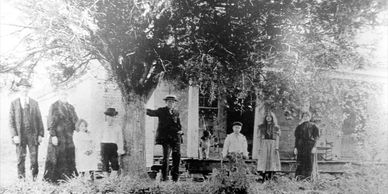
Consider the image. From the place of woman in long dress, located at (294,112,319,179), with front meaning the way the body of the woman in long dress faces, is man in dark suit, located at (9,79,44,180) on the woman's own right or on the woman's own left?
on the woman's own right

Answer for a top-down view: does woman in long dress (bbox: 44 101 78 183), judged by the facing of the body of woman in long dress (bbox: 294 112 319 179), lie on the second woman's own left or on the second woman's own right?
on the second woman's own right

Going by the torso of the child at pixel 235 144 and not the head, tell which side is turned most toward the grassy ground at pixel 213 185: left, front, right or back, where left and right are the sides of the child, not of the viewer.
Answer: front

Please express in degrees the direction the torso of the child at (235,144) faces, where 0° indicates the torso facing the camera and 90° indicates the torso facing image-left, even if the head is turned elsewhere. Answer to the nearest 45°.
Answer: approximately 0°

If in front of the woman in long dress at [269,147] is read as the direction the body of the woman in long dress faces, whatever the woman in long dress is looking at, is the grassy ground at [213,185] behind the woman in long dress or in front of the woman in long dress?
in front

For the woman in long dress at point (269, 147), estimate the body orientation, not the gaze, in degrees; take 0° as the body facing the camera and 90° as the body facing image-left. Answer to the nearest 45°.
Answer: approximately 0°

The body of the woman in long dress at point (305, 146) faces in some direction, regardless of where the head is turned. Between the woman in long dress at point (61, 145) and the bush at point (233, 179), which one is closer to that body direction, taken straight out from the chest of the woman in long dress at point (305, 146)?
the bush

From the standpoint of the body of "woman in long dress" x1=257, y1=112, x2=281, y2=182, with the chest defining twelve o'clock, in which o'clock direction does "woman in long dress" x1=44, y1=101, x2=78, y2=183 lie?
"woman in long dress" x1=44, y1=101, x2=78, y2=183 is roughly at 2 o'clock from "woman in long dress" x1=257, y1=112, x2=281, y2=182.

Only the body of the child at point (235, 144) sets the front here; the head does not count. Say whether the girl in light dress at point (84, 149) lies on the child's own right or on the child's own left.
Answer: on the child's own right

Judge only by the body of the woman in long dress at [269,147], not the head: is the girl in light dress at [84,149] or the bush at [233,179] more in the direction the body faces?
the bush

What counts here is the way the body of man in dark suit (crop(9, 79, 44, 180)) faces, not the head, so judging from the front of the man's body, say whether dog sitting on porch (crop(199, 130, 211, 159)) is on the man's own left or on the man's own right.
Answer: on the man's own left
